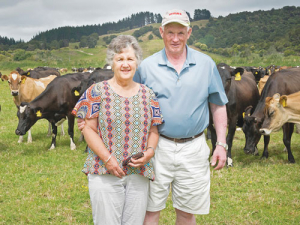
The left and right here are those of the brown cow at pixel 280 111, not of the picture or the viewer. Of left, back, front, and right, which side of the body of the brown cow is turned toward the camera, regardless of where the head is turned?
left

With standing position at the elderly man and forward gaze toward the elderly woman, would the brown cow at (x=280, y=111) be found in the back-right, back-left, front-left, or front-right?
back-right

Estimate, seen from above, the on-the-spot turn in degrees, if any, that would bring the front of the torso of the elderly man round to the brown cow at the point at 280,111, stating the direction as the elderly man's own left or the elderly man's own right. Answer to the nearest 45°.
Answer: approximately 135° to the elderly man's own left

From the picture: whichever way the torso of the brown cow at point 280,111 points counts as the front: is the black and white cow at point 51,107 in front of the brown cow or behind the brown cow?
in front

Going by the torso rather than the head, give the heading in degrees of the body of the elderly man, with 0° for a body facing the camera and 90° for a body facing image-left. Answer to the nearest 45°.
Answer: approximately 0°

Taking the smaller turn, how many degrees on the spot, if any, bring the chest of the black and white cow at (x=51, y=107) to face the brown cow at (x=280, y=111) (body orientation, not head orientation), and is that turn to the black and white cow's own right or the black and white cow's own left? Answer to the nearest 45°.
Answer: approximately 90° to the black and white cow's own left

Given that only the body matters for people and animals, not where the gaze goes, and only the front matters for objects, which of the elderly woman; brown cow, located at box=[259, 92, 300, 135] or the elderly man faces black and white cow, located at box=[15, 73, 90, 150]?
the brown cow

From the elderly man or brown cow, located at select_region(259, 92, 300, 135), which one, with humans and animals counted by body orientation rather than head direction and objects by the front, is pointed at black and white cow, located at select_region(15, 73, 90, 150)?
the brown cow

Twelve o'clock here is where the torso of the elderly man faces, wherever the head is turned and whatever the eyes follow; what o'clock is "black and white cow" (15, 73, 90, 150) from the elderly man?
The black and white cow is roughly at 5 o'clock from the elderly man.
